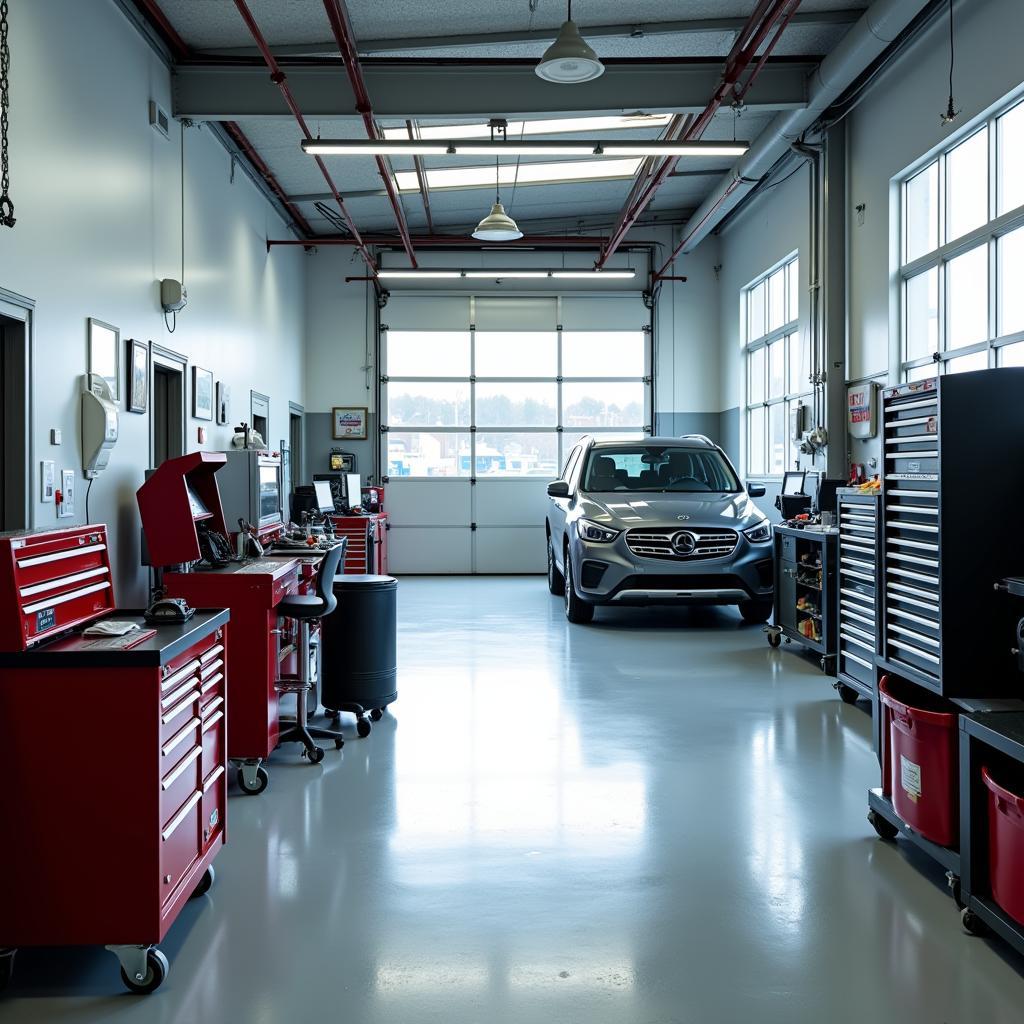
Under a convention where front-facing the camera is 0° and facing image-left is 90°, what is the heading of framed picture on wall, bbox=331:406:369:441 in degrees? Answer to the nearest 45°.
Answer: approximately 0°

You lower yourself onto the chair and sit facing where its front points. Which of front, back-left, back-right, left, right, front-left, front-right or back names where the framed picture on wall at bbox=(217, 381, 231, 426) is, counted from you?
right

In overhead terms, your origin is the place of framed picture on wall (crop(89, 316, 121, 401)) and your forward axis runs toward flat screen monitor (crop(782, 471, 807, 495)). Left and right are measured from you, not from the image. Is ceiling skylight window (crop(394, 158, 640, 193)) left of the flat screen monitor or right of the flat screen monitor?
left

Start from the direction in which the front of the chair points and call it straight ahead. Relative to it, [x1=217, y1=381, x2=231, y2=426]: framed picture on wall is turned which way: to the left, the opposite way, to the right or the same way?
the opposite way

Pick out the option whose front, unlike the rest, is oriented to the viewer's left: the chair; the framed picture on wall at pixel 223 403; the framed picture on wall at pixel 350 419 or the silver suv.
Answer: the chair

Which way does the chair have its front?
to the viewer's left

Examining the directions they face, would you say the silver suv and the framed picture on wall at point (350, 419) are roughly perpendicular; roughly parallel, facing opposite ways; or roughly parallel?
roughly parallel

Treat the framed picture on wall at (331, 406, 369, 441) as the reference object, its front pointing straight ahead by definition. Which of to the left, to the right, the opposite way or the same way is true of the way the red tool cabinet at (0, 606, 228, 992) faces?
to the left

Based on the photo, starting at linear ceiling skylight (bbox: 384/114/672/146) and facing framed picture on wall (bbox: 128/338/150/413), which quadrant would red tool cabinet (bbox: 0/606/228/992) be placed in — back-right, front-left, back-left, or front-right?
front-left

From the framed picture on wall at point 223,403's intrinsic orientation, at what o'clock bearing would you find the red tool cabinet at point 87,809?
The red tool cabinet is roughly at 3 o'clock from the framed picture on wall.

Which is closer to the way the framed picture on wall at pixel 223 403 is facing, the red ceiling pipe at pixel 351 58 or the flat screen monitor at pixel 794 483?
the flat screen monitor

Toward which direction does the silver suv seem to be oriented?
toward the camera

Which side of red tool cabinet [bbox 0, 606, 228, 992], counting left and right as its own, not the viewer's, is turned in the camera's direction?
right

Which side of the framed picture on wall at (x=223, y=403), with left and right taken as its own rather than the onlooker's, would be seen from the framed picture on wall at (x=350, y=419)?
left

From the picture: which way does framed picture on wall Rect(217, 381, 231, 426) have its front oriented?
to the viewer's right
